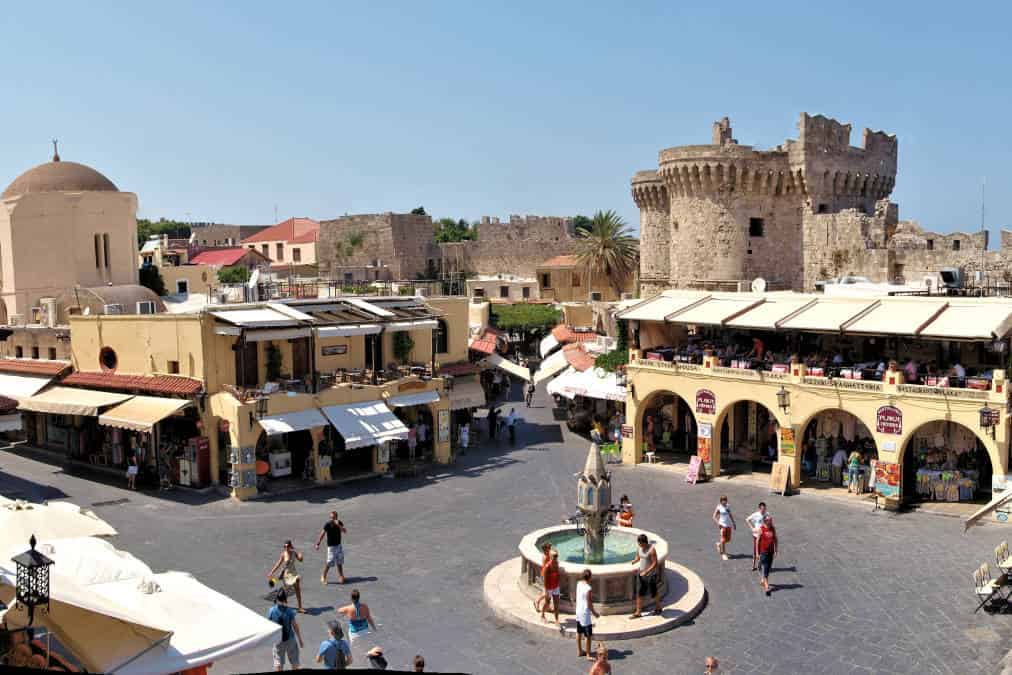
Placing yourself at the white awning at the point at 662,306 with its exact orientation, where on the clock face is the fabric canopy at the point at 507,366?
The fabric canopy is roughly at 3 o'clock from the white awning.

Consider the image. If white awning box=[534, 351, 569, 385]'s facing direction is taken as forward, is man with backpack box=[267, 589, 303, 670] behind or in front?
in front

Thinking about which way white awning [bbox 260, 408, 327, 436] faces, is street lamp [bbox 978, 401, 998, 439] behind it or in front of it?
in front

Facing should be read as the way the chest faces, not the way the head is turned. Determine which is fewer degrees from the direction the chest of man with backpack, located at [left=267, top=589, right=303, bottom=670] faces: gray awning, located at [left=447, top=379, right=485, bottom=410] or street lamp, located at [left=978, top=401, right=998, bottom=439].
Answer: the gray awning

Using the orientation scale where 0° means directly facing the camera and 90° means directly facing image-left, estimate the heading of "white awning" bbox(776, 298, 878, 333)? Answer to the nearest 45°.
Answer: approximately 45°

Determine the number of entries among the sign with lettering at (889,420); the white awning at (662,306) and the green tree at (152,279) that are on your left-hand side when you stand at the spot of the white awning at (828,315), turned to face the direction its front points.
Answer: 1

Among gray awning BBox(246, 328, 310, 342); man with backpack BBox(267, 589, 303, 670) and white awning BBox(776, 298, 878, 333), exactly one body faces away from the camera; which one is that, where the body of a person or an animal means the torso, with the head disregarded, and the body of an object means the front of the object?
the man with backpack

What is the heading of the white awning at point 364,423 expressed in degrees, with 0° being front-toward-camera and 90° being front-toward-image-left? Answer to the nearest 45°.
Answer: approximately 315°

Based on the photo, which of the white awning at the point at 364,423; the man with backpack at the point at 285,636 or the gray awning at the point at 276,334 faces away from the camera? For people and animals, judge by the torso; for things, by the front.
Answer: the man with backpack

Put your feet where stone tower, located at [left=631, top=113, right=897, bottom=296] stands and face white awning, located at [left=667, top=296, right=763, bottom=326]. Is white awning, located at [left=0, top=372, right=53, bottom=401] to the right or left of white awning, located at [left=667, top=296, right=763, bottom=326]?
right

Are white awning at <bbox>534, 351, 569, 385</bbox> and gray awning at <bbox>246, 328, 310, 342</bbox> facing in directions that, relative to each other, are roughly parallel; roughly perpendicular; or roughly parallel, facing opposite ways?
roughly perpendicular

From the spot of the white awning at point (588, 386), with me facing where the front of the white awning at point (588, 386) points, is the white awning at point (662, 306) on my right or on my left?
on my left

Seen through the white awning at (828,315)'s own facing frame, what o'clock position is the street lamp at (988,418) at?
The street lamp is roughly at 9 o'clock from the white awning.

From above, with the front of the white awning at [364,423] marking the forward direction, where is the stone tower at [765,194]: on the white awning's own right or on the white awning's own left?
on the white awning's own left

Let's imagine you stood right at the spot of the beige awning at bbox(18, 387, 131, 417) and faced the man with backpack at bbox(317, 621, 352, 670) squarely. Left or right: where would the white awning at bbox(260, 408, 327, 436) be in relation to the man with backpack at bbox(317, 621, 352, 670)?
left

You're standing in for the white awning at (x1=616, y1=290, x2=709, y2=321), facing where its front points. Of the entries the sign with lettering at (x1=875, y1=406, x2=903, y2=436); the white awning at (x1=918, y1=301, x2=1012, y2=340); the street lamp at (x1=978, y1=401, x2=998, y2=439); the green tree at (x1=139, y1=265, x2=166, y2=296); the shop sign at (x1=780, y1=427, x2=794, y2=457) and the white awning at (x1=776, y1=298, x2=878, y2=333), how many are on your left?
5

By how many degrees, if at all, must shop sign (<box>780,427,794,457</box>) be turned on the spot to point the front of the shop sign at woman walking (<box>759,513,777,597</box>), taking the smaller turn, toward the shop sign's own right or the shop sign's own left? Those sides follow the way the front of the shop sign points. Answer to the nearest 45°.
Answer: approximately 45° to the shop sign's own left

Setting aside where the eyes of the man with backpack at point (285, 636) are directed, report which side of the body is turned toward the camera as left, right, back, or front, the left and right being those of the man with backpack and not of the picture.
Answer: back

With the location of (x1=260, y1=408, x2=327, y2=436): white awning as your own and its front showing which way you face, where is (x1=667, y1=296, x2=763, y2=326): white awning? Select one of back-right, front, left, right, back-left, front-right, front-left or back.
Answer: front-left
